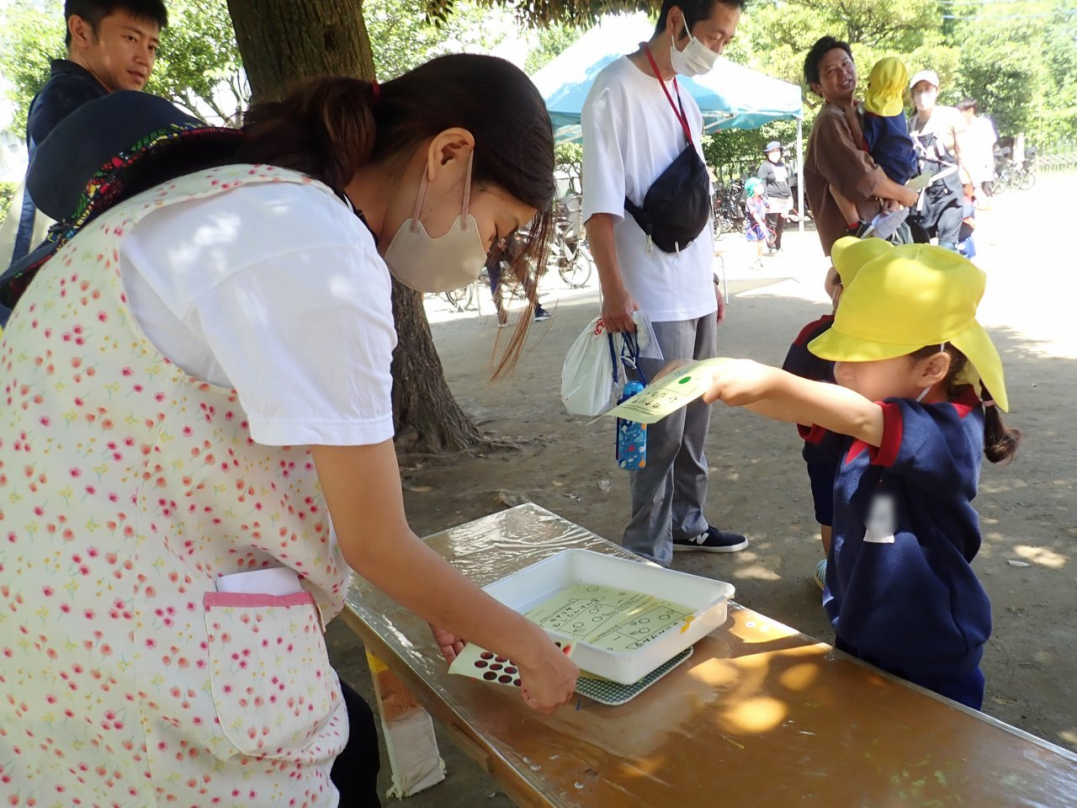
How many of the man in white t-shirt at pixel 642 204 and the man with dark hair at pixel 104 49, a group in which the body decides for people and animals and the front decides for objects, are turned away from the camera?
0

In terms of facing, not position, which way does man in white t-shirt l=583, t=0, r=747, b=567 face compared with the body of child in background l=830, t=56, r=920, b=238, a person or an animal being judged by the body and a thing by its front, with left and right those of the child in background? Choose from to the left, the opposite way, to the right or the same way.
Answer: the opposite way

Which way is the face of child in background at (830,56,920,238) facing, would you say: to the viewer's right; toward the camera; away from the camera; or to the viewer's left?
away from the camera

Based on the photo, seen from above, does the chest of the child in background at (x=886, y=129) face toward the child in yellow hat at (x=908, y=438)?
no

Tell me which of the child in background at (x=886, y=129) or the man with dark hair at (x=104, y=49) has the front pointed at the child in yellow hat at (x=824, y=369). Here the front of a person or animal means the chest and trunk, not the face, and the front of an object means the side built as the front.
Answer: the man with dark hair

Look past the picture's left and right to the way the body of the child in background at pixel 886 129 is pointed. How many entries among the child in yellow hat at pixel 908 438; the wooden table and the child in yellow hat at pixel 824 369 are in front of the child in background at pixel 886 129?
0

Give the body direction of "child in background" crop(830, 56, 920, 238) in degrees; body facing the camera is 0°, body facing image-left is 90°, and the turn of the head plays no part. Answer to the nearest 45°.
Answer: approximately 135°

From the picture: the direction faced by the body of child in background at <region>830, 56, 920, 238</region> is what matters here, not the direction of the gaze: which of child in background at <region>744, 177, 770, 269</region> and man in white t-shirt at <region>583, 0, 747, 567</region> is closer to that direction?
the child in background

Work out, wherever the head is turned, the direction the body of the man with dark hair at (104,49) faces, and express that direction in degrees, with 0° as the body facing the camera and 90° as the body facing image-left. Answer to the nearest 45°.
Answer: approximately 315°

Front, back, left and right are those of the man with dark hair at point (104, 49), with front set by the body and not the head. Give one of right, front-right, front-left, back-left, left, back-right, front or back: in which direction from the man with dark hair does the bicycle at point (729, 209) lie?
left

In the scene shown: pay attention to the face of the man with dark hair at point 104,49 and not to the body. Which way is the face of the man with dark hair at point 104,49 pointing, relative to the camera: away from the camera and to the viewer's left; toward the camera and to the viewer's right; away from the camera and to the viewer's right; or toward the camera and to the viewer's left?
toward the camera and to the viewer's right

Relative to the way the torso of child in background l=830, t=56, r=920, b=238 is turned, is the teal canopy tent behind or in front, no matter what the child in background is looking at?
in front

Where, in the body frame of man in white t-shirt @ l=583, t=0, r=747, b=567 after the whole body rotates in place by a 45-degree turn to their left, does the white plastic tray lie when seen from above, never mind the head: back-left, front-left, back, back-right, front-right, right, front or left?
right

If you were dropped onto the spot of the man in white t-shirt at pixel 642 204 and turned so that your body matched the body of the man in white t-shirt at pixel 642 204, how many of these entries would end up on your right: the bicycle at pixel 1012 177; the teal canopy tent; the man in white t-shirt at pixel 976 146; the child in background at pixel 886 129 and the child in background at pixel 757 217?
0
